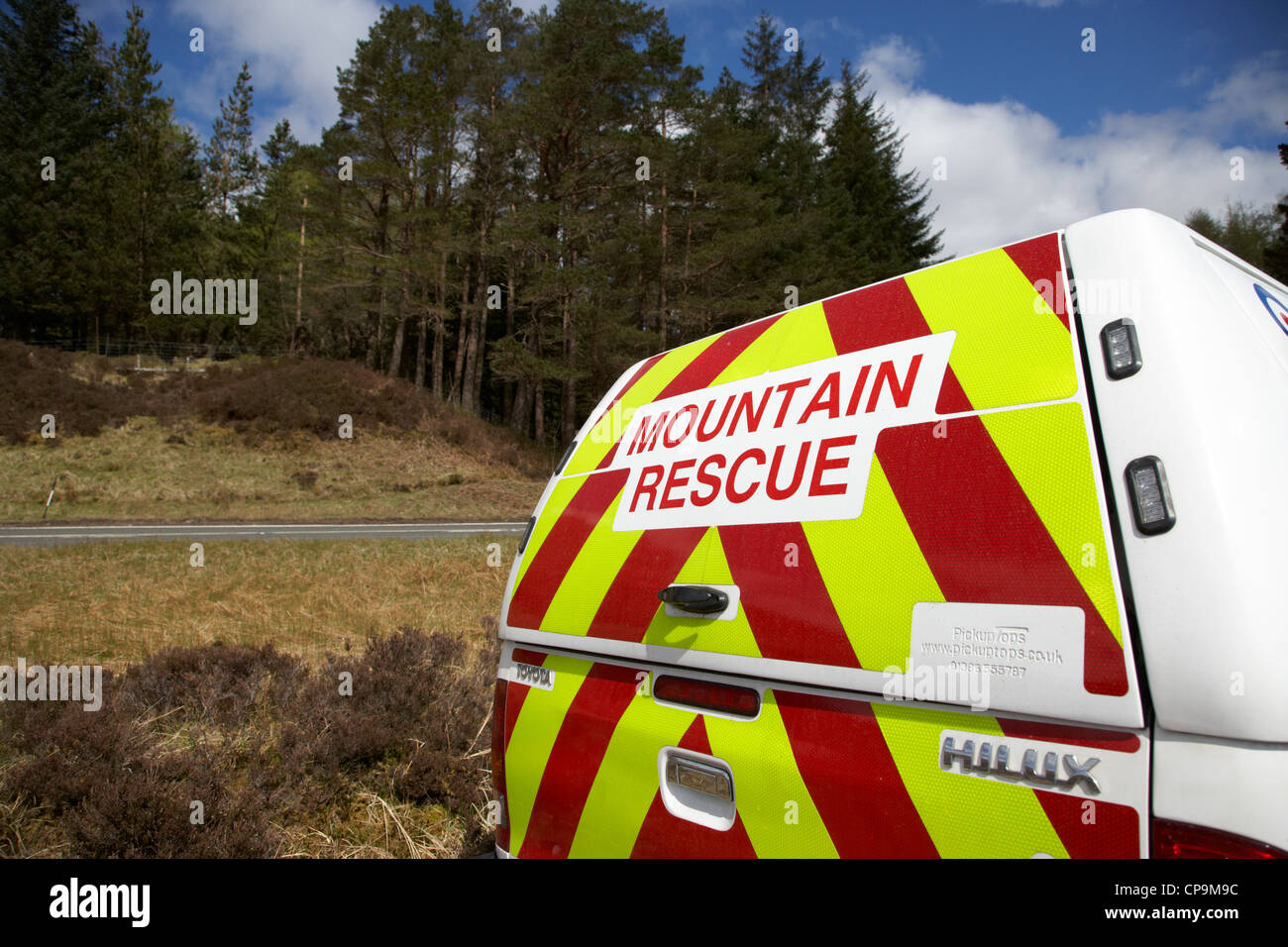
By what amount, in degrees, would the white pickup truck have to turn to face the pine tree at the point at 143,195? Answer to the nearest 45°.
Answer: approximately 90° to its left

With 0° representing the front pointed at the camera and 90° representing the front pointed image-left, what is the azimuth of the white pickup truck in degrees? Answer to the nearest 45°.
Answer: approximately 225°

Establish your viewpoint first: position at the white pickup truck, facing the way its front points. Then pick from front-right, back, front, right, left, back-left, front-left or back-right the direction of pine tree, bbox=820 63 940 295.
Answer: front-left

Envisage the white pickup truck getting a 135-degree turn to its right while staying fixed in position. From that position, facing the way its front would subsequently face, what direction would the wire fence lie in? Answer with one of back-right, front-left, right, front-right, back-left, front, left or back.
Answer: back-right

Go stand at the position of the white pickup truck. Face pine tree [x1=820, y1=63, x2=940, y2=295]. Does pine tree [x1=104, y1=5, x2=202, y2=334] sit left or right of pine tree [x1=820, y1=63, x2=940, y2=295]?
left
